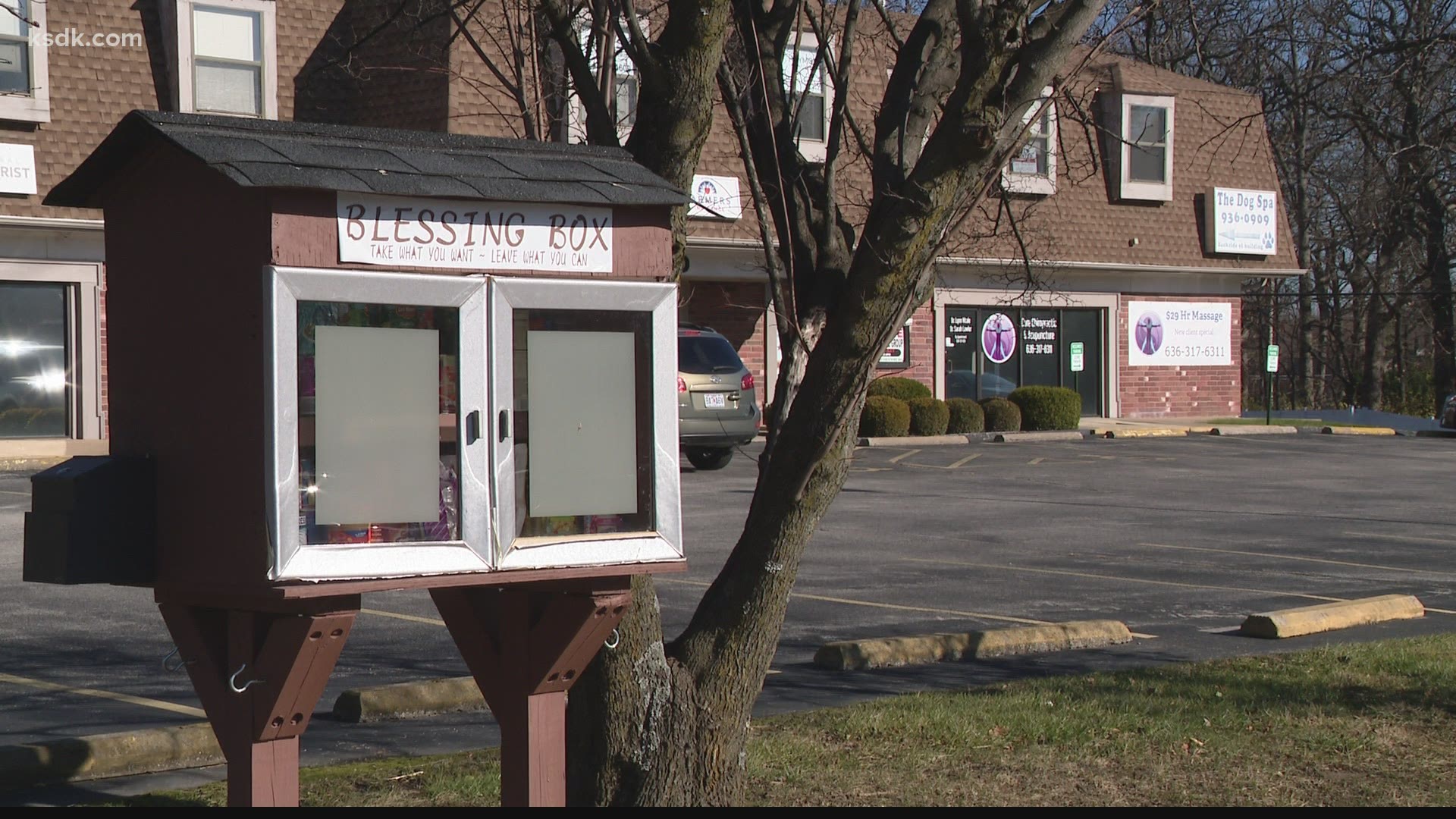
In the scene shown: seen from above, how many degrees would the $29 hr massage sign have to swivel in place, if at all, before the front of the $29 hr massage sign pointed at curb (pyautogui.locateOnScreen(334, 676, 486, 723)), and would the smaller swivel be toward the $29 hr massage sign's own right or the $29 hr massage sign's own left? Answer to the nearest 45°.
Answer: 0° — it already faces it

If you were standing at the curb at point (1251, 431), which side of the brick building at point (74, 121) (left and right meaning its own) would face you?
left

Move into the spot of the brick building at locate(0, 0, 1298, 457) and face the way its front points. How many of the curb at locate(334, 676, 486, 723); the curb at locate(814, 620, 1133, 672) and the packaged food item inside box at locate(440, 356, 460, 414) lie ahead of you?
3

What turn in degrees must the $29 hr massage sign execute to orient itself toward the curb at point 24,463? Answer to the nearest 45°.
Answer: approximately 45° to its right

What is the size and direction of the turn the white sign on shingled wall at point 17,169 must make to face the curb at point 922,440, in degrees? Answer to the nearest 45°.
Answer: approximately 90° to its left

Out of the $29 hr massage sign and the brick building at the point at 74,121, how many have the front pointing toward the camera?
2

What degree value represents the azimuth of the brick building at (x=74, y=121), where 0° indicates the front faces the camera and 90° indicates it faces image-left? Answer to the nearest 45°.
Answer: approximately 0°

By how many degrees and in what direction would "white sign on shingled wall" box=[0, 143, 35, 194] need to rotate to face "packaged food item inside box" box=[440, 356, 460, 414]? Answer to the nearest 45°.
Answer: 0° — it already faces it

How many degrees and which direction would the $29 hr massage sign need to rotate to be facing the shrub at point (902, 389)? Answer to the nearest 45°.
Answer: approximately 45° to its right

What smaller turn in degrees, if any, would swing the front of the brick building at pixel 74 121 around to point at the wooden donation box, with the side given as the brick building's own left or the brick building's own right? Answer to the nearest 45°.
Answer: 0° — it already faces it

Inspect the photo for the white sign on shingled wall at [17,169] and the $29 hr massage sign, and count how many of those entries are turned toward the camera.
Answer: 2
